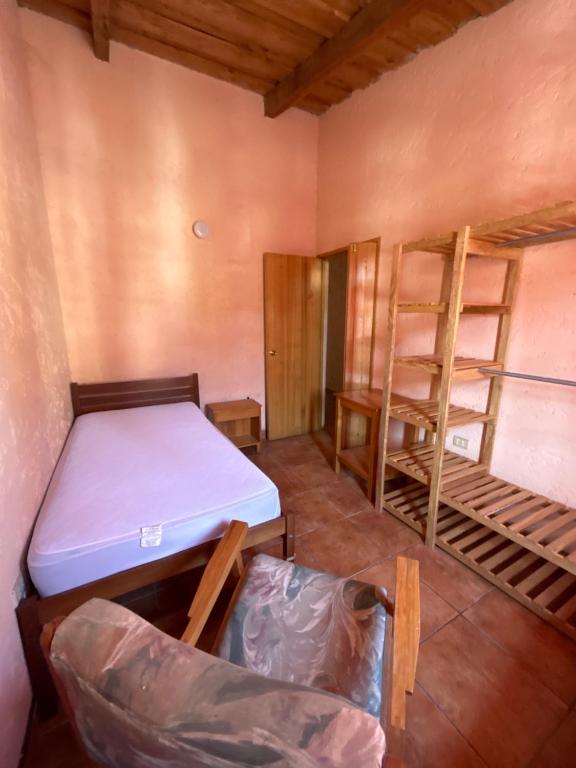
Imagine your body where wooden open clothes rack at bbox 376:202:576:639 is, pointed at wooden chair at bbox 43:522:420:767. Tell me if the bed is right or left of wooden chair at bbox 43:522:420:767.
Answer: right

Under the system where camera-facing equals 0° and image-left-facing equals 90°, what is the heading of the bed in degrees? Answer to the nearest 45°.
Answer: approximately 0°

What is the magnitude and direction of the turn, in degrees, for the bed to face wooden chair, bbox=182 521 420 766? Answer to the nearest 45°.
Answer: approximately 45° to its left

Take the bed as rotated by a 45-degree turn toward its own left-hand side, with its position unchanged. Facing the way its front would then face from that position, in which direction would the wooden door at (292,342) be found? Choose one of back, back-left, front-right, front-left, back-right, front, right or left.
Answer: left

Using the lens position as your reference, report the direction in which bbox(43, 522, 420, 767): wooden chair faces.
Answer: facing away from the viewer and to the right of the viewer

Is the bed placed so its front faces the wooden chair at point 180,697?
yes

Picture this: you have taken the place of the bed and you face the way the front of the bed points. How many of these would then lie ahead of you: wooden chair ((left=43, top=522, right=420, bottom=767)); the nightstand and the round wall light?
1

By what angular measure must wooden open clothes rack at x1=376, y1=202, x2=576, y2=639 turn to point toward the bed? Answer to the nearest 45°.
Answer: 0° — it already faces it

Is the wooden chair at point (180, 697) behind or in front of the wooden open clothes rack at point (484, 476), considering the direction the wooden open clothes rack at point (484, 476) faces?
in front

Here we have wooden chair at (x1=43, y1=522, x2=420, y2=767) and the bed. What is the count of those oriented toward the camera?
1

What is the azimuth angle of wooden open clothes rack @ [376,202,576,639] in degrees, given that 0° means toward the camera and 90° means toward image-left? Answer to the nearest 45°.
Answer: approximately 45°
